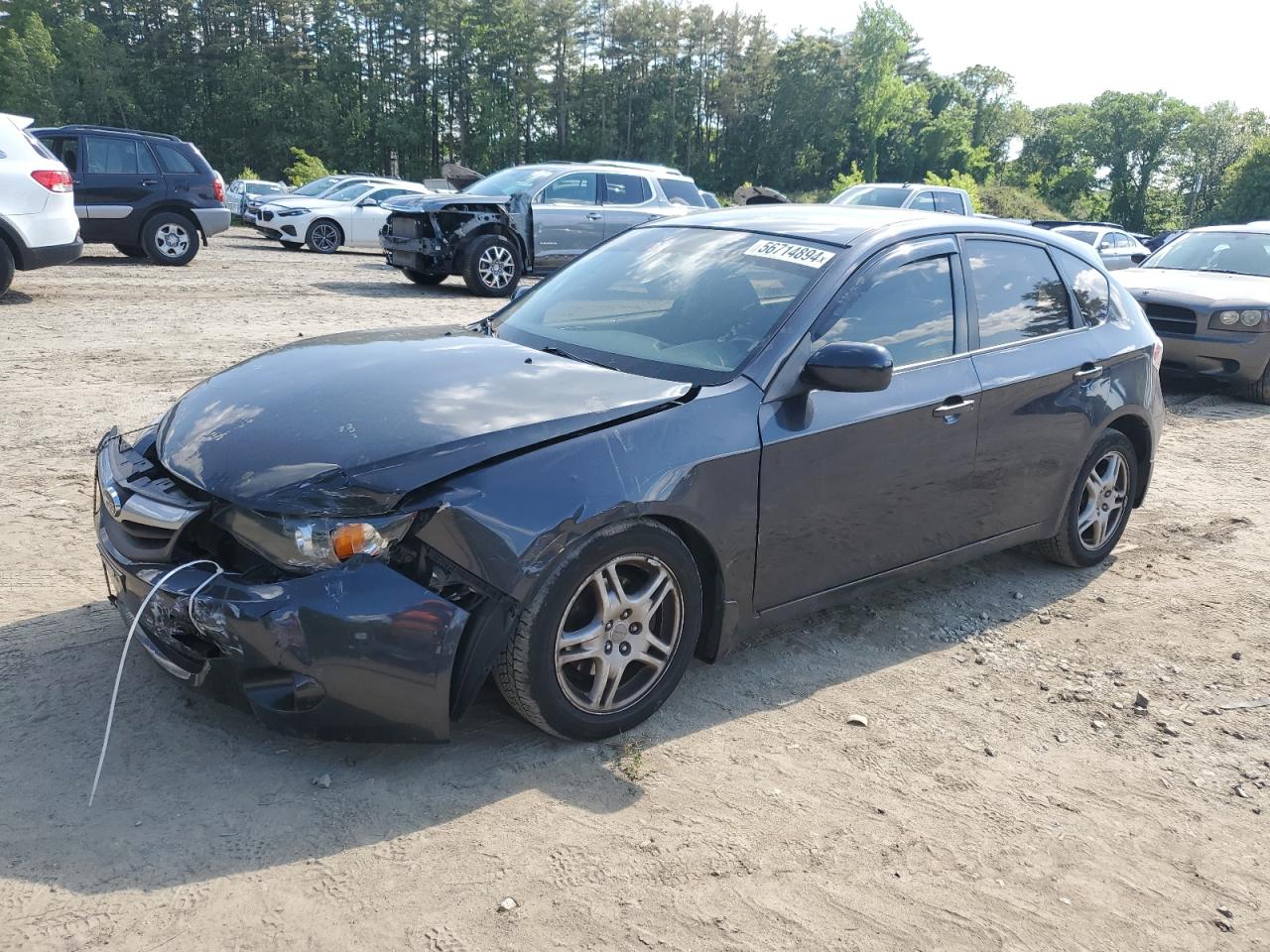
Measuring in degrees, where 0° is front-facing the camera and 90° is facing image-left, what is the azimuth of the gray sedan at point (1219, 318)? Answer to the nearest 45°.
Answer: approximately 45°

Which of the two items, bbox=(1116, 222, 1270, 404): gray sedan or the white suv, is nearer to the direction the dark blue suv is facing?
the white suv

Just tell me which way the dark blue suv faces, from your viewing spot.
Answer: facing to the left of the viewer

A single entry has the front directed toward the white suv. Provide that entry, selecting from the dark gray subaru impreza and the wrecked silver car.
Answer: the wrecked silver car

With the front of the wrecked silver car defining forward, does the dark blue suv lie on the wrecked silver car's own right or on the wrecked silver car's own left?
on the wrecked silver car's own right

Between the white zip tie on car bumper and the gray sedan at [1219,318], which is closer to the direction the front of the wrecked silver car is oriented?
the white zip tie on car bumper

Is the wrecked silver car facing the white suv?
yes
